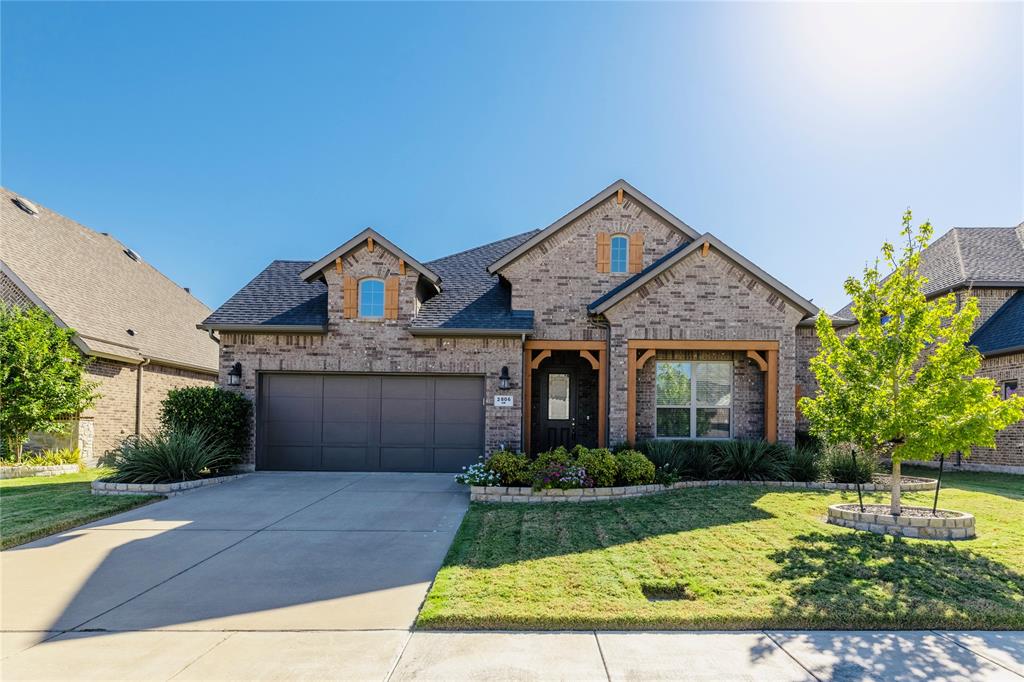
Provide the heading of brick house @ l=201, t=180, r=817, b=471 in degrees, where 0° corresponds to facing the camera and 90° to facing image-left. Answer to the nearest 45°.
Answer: approximately 0°

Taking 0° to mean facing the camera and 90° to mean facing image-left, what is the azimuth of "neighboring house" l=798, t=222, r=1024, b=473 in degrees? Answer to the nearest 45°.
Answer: approximately 0°

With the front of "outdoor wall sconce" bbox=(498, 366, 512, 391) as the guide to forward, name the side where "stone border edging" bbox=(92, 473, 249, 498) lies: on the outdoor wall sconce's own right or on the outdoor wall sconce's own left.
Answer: on the outdoor wall sconce's own right

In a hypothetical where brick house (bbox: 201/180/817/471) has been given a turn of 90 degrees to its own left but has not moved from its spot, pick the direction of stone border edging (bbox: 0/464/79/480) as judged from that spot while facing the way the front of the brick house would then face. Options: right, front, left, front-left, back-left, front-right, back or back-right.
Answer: back

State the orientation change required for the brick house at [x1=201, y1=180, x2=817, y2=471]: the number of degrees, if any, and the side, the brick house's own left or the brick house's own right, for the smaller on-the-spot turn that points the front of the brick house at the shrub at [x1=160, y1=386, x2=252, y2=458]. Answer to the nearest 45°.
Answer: approximately 90° to the brick house's own right

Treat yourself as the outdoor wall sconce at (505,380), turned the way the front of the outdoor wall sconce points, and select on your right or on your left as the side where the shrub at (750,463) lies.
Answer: on your left
